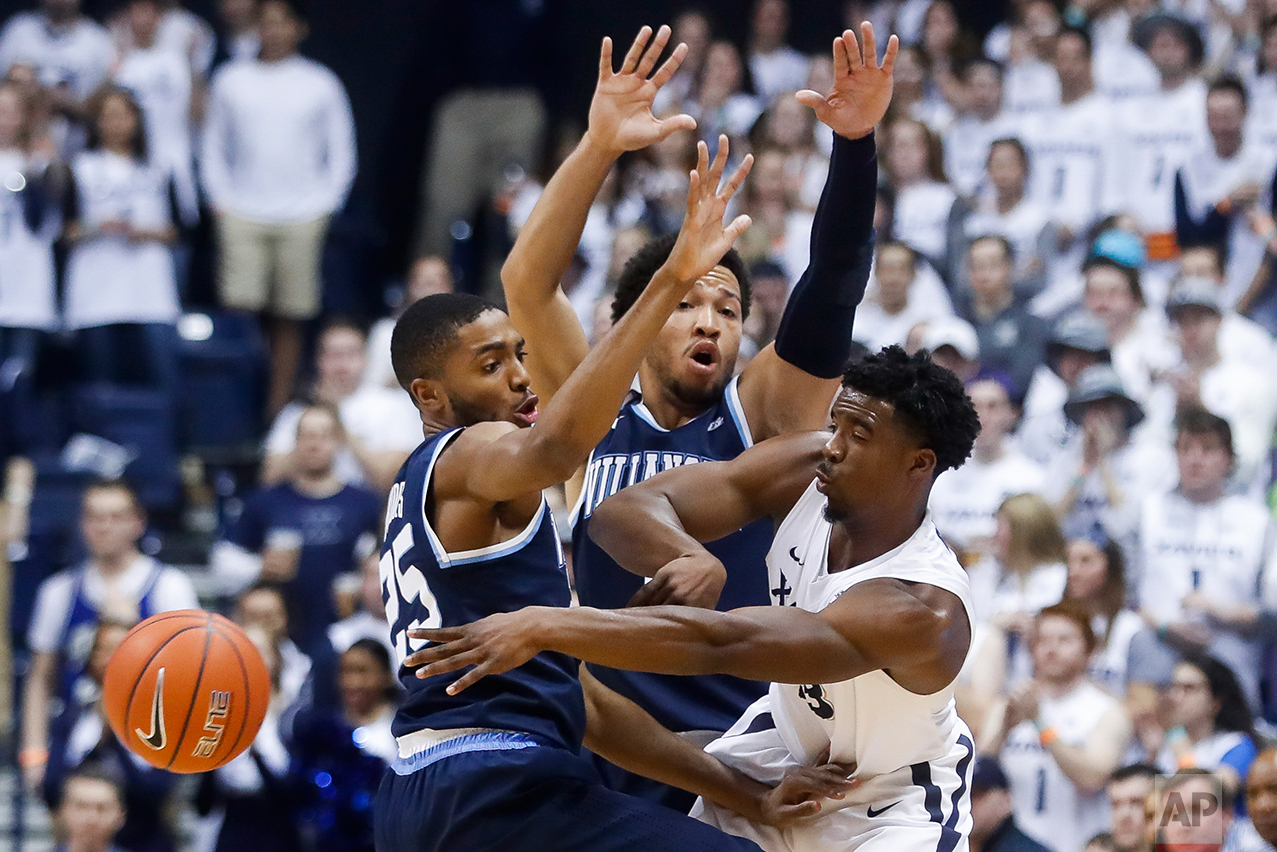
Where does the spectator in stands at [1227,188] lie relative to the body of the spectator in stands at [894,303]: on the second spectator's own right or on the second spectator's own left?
on the second spectator's own left

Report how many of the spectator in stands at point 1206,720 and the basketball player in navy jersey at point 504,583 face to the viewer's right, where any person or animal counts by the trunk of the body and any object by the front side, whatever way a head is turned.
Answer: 1

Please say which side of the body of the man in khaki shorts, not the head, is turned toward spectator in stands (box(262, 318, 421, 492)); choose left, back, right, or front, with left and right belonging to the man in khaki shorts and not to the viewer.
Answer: front

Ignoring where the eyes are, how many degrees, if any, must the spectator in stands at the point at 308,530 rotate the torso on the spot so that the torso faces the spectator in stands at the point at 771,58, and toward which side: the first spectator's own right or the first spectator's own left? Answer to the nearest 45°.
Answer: approximately 135° to the first spectator's own left

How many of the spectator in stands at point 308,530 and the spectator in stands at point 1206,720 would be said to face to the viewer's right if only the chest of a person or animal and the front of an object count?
0

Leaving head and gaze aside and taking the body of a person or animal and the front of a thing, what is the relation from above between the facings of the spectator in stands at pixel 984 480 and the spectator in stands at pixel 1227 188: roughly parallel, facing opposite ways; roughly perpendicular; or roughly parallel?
roughly parallel

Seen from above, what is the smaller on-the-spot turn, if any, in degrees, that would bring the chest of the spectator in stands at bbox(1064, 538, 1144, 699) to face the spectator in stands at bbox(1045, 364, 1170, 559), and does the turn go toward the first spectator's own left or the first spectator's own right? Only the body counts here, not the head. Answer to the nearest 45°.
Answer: approximately 135° to the first spectator's own right

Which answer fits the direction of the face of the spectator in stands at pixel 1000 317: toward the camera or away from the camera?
toward the camera

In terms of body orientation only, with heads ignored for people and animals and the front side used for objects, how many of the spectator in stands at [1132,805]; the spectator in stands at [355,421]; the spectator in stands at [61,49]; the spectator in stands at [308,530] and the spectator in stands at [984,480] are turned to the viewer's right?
0

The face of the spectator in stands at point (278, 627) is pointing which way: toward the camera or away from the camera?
toward the camera

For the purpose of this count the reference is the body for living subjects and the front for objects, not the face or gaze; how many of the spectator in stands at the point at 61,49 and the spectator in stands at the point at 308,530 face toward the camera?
2

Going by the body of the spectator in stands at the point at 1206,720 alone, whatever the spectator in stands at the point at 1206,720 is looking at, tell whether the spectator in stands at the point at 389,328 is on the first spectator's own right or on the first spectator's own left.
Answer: on the first spectator's own right

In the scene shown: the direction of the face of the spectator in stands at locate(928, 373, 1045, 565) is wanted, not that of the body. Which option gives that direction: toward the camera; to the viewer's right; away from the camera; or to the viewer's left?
toward the camera

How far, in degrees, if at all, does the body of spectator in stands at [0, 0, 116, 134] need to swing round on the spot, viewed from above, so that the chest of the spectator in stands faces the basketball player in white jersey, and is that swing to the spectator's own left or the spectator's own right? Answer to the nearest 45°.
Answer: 0° — they already face them

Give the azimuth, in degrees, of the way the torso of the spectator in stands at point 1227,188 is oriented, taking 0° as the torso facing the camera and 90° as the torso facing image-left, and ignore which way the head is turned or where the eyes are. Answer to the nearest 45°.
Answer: approximately 0°

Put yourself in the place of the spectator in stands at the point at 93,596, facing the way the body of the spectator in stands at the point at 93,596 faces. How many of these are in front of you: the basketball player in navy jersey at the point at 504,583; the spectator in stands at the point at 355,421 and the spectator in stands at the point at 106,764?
2

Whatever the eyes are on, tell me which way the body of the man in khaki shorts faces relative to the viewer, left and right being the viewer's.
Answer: facing the viewer

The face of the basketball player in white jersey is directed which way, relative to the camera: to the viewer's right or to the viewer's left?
to the viewer's left

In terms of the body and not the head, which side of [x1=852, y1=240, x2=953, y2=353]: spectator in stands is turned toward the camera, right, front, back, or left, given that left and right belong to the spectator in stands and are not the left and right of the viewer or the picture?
front

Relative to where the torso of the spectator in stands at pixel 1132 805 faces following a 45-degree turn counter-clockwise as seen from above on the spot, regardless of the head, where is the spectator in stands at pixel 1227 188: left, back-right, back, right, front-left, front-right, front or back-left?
back

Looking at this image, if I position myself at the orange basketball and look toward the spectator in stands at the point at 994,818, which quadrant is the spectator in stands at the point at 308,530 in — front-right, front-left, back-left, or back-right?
front-left
